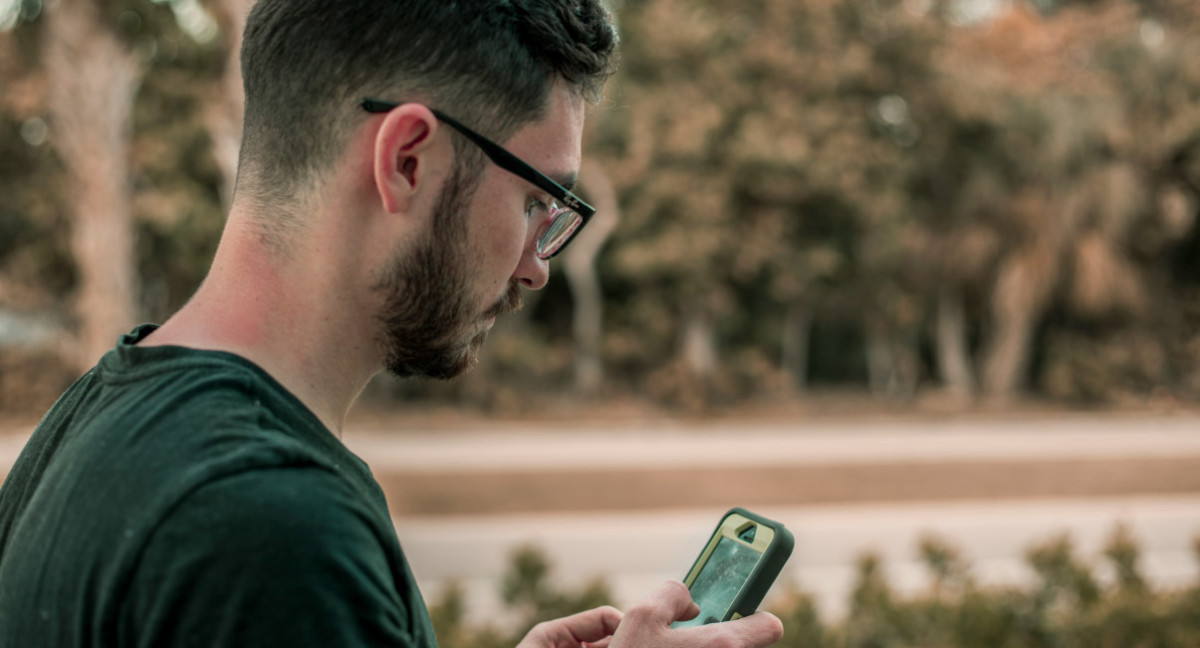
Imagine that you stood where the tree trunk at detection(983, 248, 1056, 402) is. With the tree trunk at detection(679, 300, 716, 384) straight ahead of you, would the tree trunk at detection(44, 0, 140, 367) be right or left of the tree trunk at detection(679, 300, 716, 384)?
left

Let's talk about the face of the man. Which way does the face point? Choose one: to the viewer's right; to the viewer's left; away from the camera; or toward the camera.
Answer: to the viewer's right

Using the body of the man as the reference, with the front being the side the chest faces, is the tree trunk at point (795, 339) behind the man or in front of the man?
in front

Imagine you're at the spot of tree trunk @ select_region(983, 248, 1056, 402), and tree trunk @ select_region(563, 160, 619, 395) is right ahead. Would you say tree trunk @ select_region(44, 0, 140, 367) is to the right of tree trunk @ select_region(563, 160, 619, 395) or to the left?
left

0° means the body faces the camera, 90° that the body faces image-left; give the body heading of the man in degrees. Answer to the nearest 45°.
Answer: approximately 225°

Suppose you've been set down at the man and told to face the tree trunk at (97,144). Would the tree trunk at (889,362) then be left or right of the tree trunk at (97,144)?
right

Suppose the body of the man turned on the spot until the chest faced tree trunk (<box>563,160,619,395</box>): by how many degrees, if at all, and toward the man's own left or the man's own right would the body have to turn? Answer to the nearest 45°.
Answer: approximately 45° to the man's own left
